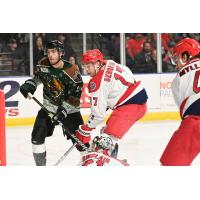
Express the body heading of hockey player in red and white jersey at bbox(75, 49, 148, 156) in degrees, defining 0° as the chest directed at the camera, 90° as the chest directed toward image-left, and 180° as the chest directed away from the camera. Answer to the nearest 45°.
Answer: approximately 90°

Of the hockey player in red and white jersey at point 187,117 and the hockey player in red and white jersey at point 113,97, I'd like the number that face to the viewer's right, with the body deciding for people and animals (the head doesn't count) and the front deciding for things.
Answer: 0

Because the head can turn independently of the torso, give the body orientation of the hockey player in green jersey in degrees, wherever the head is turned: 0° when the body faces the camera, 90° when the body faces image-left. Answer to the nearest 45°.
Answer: approximately 45°

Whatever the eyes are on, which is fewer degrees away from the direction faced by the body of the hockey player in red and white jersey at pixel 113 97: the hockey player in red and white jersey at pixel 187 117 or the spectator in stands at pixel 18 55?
the spectator in stands

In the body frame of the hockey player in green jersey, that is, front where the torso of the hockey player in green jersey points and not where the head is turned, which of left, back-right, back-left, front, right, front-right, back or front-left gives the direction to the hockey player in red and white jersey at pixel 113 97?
left

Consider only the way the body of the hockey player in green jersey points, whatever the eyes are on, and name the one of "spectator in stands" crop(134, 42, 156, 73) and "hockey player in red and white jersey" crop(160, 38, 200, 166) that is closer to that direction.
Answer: the hockey player in red and white jersey

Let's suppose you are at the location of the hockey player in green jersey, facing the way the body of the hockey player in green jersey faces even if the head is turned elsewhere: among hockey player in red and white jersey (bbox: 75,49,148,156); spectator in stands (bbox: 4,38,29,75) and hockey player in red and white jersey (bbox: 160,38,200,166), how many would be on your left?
2

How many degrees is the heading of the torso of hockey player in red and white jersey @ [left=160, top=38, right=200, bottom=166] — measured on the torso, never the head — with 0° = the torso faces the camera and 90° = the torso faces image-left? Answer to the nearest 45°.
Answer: approximately 135°

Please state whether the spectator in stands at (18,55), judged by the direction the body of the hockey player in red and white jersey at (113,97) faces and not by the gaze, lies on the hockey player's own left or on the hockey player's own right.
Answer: on the hockey player's own right

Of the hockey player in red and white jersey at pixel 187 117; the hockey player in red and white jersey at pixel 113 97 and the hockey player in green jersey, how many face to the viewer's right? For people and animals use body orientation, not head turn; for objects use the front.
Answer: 0

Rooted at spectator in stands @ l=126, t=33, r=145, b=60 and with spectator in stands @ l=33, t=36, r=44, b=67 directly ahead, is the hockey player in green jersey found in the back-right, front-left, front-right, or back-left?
front-left

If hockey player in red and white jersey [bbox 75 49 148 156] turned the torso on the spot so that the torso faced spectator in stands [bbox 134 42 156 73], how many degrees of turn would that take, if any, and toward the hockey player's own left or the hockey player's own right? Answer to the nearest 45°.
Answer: approximately 90° to the hockey player's own right

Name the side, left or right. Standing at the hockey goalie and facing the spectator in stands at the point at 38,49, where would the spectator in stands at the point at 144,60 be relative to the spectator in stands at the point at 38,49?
right

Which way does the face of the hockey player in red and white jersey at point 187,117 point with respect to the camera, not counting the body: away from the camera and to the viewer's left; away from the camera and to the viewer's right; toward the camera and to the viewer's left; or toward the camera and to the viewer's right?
away from the camera and to the viewer's left

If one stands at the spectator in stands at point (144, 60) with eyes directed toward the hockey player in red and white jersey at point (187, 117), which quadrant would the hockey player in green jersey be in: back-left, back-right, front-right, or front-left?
front-right
